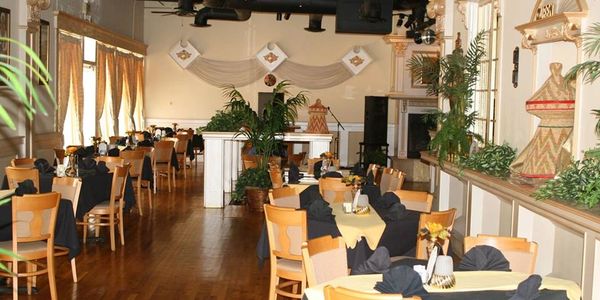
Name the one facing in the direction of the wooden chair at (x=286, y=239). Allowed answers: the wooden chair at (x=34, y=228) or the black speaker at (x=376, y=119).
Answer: the black speaker

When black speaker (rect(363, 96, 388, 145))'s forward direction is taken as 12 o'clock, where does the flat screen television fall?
The flat screen television is roughly at 12 o'clock from the black speaker.

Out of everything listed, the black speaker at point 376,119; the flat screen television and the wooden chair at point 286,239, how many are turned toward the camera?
2

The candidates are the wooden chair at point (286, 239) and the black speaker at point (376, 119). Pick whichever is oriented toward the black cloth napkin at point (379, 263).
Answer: the black speaker

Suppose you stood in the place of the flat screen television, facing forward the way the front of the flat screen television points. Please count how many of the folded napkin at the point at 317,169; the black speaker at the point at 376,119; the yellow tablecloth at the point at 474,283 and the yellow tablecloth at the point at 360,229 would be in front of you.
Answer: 3

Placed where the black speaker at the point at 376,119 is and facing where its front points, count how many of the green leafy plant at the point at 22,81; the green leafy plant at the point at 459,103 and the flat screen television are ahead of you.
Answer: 3

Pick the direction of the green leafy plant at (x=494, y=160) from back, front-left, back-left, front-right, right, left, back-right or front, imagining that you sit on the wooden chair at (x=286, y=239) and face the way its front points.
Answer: front

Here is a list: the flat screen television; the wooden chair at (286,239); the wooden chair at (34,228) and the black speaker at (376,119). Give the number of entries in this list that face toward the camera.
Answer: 2

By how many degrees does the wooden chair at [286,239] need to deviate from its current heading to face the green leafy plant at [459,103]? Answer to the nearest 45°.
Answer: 0° — it already faces it

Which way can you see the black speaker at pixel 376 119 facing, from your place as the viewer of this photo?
facing the viewer

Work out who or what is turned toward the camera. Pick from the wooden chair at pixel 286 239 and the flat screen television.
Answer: the flat screen television

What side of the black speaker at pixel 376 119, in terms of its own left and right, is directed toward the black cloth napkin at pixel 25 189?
front

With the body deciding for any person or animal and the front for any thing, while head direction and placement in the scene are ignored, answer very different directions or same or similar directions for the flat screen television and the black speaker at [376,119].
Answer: same or similar directions

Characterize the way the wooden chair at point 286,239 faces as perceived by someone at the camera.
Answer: facing away from the viewer and to the right of the viewer

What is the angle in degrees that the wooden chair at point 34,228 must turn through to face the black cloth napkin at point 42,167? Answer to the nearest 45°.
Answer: approximately 45° to its right

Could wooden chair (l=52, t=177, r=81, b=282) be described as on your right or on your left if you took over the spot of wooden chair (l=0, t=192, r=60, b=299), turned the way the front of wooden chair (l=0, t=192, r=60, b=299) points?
on your right

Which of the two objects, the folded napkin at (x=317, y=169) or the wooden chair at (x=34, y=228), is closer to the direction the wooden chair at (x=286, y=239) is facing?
the folded napkin

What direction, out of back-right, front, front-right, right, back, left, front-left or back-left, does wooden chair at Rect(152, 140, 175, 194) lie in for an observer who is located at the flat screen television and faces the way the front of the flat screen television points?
right

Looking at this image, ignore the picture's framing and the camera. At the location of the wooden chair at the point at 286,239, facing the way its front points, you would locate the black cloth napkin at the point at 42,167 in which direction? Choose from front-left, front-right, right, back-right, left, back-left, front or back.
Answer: left

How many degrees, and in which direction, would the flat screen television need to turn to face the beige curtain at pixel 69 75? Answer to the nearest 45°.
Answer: approximately 90° to its right
